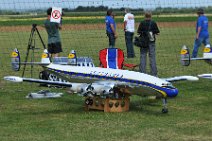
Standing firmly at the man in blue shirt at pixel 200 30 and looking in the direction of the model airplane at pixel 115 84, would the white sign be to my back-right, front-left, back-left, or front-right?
front-right

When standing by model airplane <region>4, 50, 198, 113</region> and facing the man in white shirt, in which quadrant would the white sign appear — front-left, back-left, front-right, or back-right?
front-left

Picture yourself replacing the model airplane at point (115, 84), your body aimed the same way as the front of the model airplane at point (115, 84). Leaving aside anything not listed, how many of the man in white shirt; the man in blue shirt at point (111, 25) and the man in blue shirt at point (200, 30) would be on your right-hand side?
0

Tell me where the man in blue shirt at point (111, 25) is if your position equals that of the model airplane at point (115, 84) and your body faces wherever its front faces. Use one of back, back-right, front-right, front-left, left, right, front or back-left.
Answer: back-left

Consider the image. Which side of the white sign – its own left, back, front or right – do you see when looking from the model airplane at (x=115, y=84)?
front

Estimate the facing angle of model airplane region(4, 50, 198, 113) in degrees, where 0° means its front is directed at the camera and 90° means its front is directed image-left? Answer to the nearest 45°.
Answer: approximately 315°

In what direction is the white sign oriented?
toward the camera

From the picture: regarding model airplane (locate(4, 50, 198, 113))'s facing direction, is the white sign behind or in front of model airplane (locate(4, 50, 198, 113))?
behind
